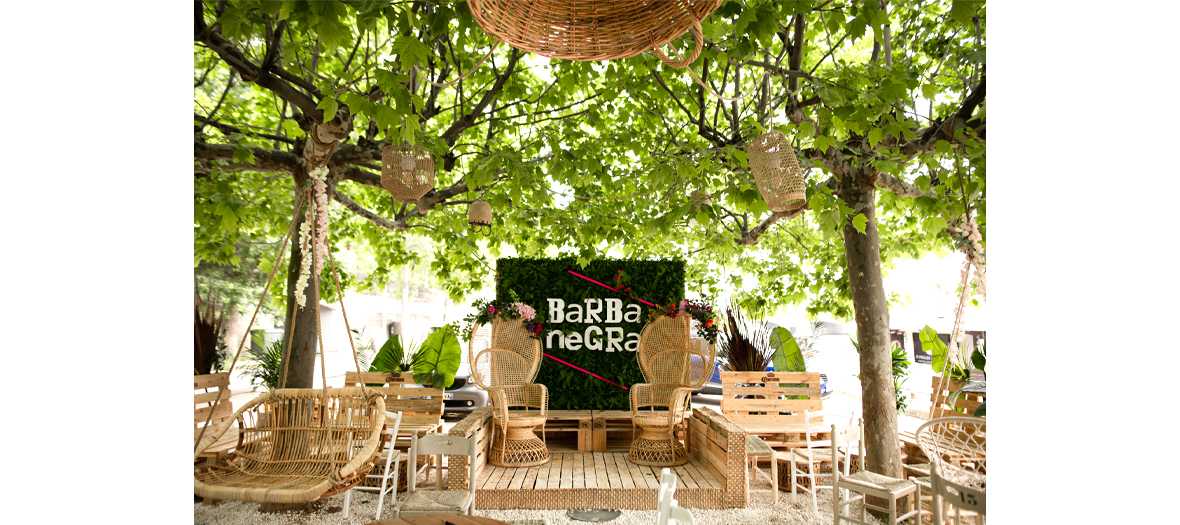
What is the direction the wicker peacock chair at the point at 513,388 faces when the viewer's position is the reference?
facing the viewer and to the right of the viewer

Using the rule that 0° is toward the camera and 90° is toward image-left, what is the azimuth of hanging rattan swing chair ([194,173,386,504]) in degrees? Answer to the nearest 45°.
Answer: approximately 45°

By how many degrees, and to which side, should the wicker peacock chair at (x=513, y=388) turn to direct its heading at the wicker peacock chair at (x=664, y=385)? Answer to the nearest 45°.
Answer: approximately 45° to its left

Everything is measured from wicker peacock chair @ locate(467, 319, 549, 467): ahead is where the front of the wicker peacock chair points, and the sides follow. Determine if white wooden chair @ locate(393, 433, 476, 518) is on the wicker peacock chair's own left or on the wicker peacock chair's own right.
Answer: on the wicker peacock chair's own right

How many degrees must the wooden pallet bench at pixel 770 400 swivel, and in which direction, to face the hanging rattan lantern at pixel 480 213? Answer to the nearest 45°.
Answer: approximately 45° to its right

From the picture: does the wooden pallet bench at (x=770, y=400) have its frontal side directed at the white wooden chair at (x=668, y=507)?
yes

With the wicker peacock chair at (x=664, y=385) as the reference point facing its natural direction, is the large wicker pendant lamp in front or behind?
in front

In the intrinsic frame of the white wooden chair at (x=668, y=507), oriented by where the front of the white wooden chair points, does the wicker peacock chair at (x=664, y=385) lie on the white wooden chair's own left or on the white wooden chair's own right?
on the white wooden chair's own left
